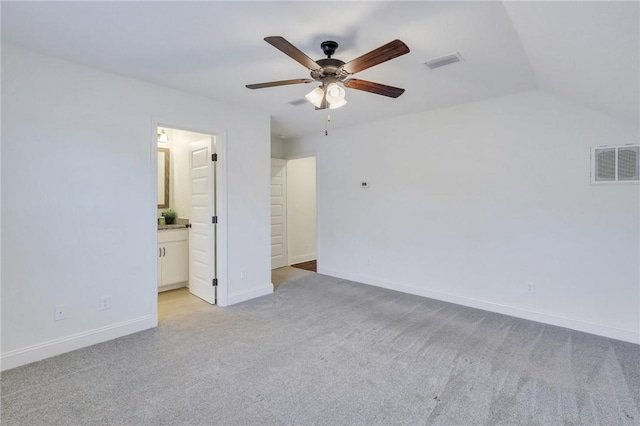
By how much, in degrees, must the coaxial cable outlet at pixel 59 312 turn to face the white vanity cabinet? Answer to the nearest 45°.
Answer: approximately 90° to its left

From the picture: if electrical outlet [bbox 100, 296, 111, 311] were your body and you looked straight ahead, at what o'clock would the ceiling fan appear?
The ceiling fan is roughly at 12 o'clock from the electrical outlet.

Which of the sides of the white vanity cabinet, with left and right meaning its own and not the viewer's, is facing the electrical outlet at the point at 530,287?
front

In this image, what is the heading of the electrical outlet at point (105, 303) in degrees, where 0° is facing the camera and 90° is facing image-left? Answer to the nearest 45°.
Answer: approximately 315°

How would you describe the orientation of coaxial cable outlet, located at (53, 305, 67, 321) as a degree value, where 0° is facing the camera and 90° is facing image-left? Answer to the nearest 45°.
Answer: approximately 315°

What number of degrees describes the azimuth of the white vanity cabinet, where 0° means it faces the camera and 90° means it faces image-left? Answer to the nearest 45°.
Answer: approximately 315°

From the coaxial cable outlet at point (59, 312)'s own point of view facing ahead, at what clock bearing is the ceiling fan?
The ceiling fan is roughly at 12 o'clock from the coaxial cable outlet.

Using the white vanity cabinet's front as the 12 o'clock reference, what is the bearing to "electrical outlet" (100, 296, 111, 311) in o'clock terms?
The electrical outlet is roughly at 2 o'clock from the white vanity cabinet.

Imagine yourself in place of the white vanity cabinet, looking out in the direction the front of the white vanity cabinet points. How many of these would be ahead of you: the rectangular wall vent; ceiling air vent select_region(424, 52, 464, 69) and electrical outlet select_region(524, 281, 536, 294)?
3

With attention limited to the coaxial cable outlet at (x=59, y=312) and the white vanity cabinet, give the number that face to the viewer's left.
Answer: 0

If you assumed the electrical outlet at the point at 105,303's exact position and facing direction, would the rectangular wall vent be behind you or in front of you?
in front
